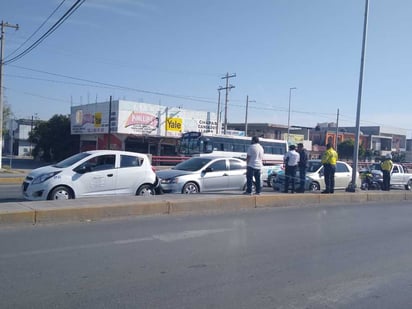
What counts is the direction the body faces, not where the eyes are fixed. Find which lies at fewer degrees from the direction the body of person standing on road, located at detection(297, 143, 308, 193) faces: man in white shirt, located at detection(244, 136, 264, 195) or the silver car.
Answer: the silver car

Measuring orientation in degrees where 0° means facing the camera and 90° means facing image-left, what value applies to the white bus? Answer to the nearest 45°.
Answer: approximately 45°

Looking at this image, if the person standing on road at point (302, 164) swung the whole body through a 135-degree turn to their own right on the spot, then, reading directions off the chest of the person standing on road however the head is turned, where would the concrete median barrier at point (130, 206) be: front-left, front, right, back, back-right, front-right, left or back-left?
back

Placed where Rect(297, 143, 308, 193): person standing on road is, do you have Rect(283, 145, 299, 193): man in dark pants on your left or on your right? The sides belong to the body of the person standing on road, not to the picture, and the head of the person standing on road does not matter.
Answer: on your left

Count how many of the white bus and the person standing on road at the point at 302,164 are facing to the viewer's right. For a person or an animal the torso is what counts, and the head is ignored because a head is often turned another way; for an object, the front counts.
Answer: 0

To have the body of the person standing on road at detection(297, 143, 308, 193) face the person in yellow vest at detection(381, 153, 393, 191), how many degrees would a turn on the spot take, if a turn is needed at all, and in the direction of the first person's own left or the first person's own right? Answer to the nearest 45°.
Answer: approximately 135° to the first person's own right

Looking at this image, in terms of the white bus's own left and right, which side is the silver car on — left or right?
on its left
